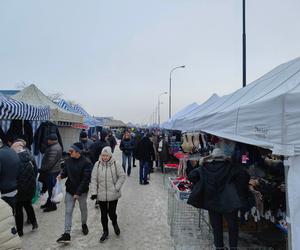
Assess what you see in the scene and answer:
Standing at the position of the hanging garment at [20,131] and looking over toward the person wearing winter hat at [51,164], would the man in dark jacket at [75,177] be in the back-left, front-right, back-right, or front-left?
front-right

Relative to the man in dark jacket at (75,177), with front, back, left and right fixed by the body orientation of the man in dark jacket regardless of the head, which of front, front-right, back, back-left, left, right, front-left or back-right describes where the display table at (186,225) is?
back-left

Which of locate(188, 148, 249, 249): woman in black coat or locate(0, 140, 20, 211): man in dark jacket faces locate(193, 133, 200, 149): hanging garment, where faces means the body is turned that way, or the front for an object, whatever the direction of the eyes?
the woman in black coat

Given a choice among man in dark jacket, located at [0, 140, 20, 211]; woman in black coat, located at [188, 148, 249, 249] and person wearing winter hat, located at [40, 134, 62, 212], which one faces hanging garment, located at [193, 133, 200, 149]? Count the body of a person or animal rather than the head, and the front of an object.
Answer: the woman in black coat

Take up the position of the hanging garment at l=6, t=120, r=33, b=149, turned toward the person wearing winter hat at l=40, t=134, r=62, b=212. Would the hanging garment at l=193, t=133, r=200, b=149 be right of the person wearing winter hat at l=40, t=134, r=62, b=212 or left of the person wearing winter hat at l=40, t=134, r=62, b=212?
left

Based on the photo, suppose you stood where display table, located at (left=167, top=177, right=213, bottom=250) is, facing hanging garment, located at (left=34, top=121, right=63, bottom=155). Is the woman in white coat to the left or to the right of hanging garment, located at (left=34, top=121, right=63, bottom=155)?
left

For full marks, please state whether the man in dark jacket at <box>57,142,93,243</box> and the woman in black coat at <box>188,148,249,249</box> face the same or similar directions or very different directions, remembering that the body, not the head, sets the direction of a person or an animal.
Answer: very different directions

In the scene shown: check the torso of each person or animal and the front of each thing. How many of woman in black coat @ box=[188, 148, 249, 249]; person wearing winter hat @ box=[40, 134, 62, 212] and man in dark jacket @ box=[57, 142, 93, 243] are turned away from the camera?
1

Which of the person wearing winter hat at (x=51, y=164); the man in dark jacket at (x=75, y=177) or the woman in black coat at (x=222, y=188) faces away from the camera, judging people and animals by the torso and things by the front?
the woman in black coat

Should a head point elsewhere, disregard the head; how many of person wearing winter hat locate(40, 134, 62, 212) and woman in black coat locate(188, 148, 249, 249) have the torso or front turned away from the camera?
1

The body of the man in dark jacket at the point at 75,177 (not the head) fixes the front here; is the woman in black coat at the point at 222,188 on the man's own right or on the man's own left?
on the man's own left

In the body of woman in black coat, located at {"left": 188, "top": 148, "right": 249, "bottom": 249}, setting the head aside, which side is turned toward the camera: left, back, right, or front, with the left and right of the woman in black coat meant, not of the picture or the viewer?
back
